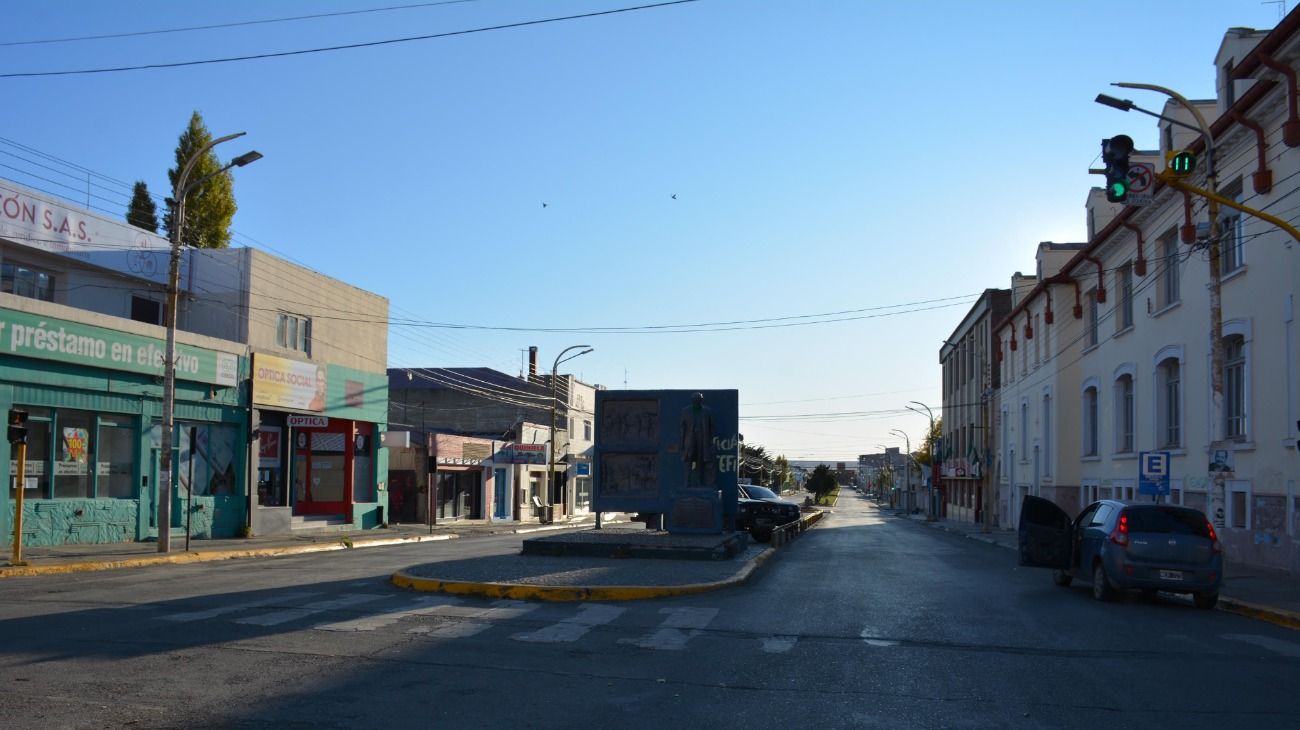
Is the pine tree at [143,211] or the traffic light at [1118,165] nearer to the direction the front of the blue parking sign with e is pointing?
the traffic light

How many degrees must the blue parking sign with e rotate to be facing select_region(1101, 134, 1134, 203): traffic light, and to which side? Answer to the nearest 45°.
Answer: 0° — it already faces it

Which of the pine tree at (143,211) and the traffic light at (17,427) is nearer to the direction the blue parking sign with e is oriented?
the traffic light

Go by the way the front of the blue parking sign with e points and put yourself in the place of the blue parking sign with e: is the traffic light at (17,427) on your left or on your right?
on your right

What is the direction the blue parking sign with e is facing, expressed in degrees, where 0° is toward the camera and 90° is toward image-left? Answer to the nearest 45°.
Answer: approximately 0°

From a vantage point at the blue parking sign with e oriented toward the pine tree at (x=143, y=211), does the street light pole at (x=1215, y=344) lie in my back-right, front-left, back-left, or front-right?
back-left

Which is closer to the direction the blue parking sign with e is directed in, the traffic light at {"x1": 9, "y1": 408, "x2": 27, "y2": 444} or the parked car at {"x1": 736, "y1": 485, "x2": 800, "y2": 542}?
the traffic light
